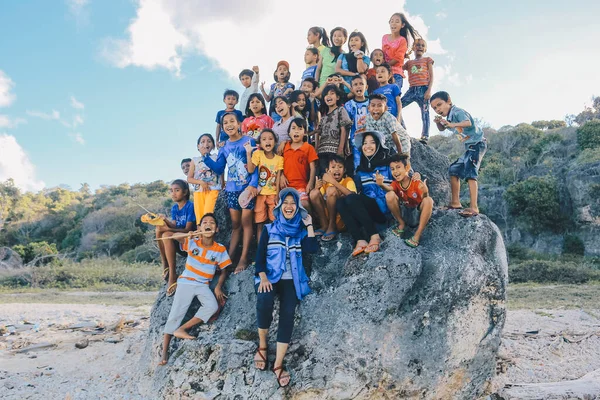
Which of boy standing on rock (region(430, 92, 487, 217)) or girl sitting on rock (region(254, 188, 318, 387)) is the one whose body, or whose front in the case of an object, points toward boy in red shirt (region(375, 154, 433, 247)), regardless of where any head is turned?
the boy standing on rock

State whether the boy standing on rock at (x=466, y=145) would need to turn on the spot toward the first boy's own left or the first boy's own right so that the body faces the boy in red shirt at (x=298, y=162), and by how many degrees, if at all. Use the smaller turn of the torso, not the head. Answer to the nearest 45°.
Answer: approximately 45° to the first boy's own right

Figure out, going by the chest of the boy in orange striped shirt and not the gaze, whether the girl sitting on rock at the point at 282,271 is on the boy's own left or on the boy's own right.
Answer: on the boy's own left

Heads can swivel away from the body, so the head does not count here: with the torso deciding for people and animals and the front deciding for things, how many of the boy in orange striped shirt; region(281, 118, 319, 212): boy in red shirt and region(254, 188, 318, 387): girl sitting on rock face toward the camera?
3

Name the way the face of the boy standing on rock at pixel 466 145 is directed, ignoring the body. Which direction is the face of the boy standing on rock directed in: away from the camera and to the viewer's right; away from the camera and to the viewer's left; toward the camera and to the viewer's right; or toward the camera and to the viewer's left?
toward the camera and to the viewer's left

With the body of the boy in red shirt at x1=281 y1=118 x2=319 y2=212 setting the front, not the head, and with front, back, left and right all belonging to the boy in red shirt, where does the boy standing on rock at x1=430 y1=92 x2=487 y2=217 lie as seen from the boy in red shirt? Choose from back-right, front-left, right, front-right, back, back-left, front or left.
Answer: left

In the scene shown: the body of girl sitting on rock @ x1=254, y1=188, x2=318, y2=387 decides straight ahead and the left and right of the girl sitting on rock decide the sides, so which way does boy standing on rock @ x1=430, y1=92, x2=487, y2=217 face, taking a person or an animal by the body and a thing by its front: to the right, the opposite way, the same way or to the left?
to the right

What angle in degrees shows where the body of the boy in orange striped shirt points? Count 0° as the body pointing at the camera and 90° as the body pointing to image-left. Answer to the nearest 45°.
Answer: approximately 0°

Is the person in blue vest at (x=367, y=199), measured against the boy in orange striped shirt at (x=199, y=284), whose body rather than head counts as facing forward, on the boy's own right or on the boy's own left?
on the boy's own left

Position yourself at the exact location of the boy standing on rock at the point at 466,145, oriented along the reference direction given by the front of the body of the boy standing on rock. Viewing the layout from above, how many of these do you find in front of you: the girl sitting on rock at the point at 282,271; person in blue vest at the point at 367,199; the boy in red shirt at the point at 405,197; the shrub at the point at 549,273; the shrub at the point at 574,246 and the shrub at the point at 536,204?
3

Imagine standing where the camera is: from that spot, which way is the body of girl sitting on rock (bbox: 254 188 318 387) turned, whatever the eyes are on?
toward the camera

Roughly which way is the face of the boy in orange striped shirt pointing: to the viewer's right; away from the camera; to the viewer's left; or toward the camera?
toward the camera

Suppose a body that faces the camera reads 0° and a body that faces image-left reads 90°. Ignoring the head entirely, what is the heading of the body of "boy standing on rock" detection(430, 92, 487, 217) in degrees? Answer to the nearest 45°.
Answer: approximately 45°

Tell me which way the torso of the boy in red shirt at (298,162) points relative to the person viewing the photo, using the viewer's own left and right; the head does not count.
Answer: facing the viewer
